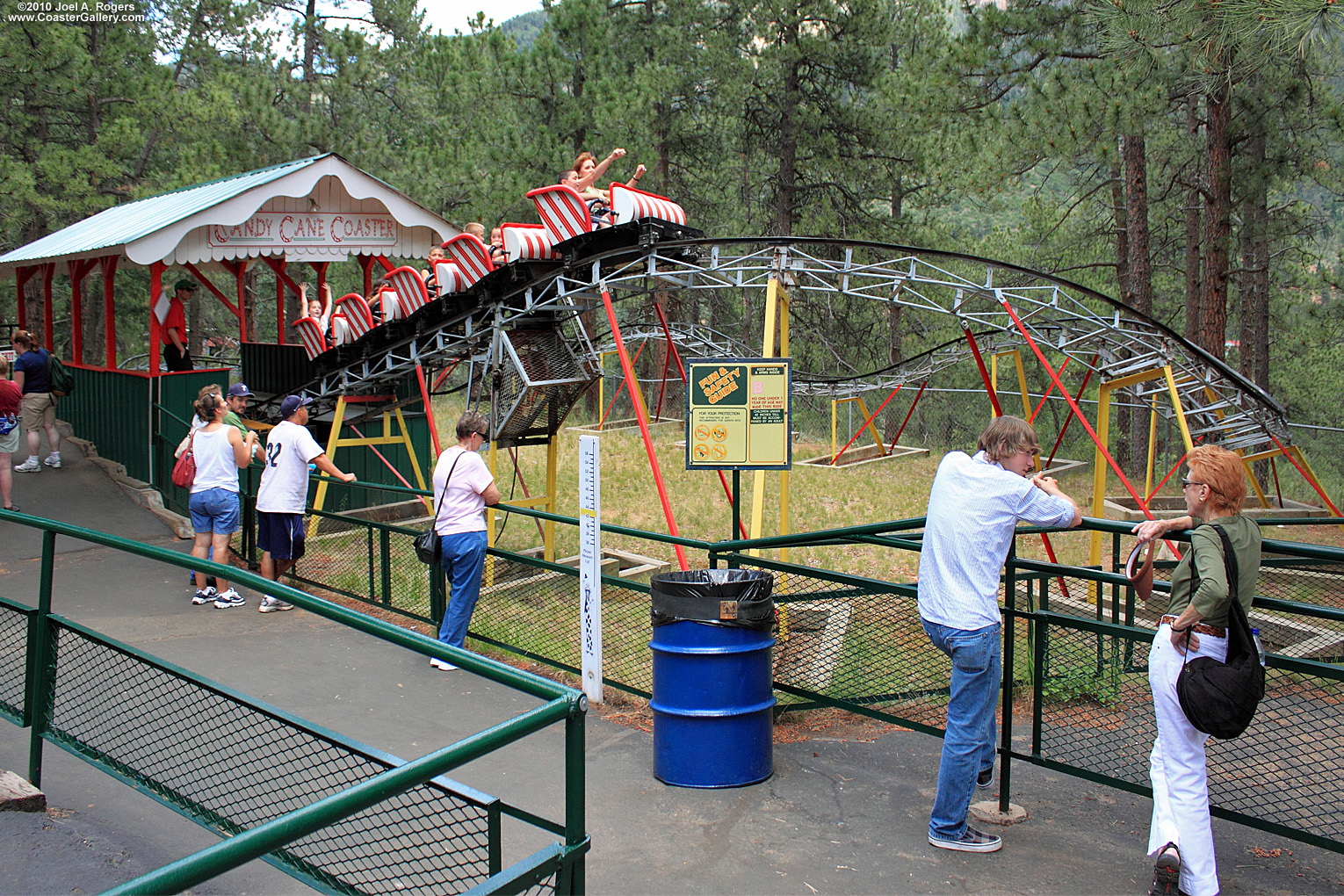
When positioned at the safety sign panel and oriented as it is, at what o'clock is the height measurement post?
The height measurement post is roughly at 2 o'clock from the safety sign panel.

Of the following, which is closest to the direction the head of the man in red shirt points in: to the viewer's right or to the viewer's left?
to the viewer's right

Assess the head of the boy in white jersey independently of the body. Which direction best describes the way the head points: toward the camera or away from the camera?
away from the camera

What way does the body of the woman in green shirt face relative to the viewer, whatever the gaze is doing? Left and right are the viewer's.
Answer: facing to the left of the viewer

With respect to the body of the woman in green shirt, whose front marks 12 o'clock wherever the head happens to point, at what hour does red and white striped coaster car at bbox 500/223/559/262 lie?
The red and white striped coaster car is roughly at 1 o'clock from the woman in green shirt.

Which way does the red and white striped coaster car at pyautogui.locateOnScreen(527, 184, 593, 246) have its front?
to the viewer's right

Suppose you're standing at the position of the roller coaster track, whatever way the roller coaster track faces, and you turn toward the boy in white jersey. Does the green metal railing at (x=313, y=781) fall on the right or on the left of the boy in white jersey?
left

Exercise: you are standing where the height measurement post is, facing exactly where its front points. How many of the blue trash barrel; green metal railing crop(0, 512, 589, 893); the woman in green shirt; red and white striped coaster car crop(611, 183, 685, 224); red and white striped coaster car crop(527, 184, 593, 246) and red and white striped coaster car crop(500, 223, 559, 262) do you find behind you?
3

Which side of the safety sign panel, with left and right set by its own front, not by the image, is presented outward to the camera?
front

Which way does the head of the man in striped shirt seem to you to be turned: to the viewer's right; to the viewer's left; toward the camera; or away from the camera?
to the viewer's right

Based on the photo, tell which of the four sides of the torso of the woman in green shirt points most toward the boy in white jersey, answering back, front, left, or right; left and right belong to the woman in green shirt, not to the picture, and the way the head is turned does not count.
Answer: front

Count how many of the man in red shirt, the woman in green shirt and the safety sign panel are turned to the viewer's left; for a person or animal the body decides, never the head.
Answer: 1

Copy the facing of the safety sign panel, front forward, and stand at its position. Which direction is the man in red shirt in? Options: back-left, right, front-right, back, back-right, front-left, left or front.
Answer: back-right

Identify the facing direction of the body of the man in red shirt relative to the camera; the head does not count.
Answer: to the viewer's right
